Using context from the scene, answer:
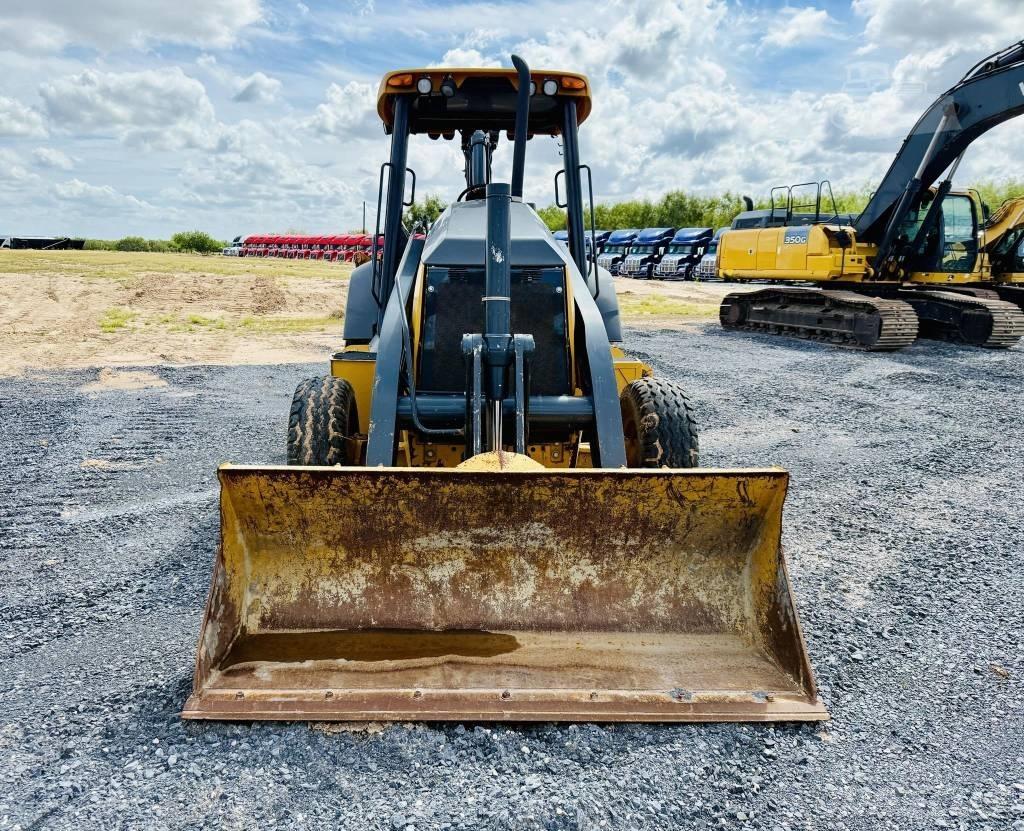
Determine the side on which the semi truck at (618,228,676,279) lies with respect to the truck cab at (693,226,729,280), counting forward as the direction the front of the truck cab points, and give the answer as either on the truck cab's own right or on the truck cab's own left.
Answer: on the truck cab's own right

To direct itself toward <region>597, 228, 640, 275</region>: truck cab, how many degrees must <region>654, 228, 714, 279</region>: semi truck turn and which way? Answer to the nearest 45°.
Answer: approximately 90° to its right

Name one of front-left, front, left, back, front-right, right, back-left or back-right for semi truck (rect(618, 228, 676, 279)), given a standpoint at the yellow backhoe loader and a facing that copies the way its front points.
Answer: back

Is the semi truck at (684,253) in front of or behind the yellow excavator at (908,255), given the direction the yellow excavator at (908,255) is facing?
behind

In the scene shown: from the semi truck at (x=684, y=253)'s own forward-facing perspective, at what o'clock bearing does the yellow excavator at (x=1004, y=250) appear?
The yellow excavator is roughly at 10 o'clock from the semi truck.

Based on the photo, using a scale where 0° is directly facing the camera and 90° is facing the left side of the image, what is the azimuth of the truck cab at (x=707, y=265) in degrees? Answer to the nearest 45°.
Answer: approximately 45°

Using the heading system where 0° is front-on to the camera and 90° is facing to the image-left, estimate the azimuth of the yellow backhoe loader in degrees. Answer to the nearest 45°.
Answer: approximately 0°

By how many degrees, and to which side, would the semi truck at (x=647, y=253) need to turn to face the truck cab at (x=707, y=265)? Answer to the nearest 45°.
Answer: approximately 90° to its left
